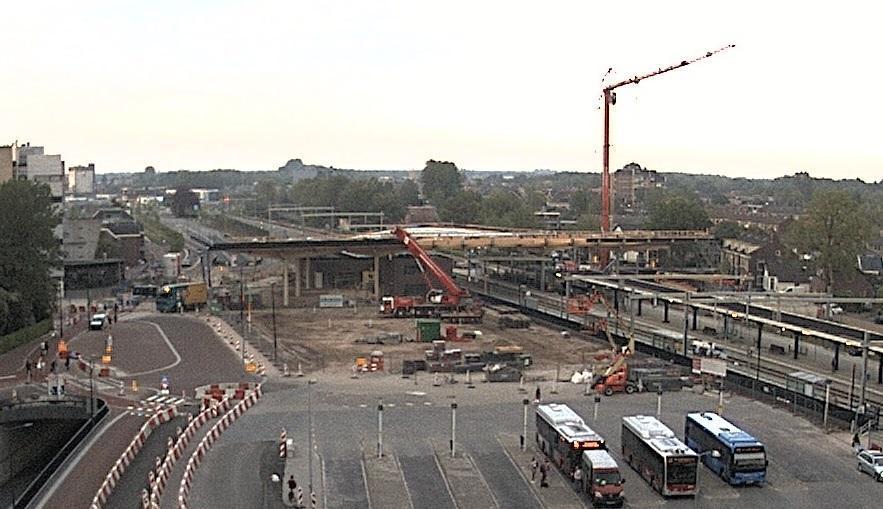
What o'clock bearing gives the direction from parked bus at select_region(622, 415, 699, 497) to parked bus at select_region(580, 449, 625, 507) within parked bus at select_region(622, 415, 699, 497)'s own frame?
parked bus at select_region(580, 449, 625, 507) is roughly at 3 o'clock from parked bus at select_region(622, 415, 699, 497).

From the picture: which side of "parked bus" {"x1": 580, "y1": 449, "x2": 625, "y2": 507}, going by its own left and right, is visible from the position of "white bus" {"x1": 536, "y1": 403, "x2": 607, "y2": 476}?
back

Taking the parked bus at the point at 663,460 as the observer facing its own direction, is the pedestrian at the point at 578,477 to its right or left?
on its right

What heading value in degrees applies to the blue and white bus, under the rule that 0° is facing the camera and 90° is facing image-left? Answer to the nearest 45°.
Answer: approximately 315°

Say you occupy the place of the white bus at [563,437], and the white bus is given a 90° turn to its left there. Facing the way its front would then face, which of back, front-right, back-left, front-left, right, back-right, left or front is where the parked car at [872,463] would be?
front-right

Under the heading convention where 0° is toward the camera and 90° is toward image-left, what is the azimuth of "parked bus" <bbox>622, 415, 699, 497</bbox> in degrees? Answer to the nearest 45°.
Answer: approximately 315°

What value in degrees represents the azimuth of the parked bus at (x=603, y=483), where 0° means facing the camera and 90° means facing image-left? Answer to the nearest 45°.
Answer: approximately 315°

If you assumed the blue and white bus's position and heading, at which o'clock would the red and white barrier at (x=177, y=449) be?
The red and white barrier is roughly at 4 o'clock from the blue and white bus.
